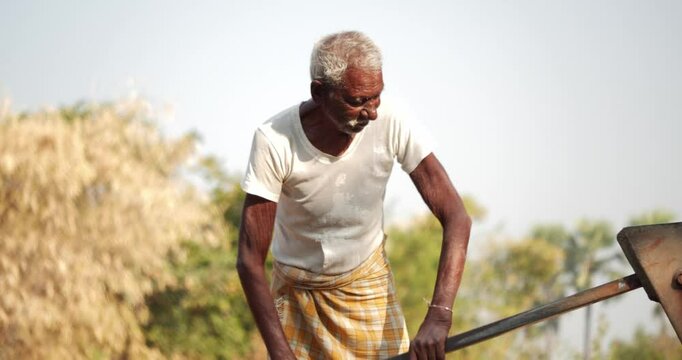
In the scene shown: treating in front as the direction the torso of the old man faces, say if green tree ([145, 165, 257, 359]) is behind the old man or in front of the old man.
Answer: behind

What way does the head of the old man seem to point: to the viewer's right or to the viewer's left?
to the viewer's right

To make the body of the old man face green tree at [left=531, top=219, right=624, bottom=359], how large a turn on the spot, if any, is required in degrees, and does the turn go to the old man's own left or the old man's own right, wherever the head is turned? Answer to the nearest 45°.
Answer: approximately 135° to the old man's own left

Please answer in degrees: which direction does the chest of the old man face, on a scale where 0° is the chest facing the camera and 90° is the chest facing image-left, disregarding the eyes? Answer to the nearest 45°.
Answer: approximately 315°

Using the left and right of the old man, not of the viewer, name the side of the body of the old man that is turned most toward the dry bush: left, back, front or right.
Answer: back
